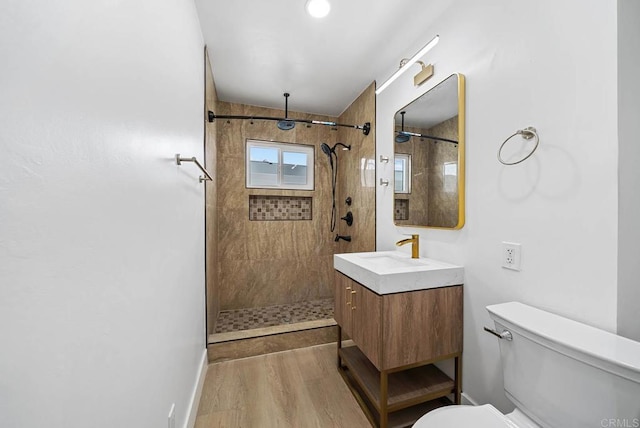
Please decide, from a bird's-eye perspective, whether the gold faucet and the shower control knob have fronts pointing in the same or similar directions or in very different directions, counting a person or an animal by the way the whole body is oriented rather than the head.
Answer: same or similar directions

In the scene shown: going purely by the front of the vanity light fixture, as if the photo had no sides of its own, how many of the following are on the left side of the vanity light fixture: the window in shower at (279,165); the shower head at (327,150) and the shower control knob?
0

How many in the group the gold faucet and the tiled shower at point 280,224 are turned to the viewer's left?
1

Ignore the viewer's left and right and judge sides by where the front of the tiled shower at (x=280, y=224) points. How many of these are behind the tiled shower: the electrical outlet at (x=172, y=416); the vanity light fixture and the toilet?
0

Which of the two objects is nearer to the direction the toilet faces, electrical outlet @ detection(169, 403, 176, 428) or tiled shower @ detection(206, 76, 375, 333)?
the electrical outlet

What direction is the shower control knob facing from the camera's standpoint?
to the viewer's left

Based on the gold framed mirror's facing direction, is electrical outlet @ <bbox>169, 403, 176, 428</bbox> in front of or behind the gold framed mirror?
in front

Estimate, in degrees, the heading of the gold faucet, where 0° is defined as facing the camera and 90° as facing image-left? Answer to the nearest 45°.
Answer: approximately 90°

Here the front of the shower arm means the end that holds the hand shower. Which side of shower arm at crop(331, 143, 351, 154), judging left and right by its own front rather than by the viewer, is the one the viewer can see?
left

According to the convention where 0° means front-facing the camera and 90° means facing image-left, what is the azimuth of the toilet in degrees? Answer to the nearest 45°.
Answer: approximately 45°

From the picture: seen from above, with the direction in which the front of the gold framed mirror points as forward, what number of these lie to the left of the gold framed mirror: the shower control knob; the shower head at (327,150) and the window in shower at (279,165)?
0

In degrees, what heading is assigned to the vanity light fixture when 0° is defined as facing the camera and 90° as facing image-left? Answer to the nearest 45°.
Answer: approximately 45°

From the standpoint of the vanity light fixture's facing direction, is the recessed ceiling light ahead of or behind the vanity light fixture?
ahead

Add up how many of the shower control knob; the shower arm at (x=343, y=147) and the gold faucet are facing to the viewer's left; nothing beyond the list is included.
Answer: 3

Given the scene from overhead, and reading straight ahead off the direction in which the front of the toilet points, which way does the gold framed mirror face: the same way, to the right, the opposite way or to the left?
the same way

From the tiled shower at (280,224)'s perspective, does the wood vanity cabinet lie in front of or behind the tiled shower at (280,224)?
in front
